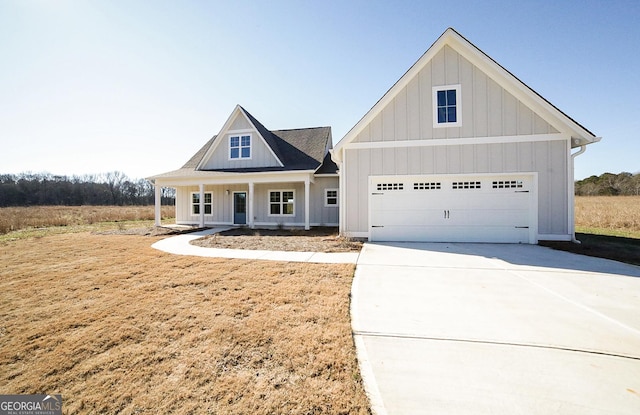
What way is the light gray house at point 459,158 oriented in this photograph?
toward the camera

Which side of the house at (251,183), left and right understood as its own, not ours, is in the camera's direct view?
front
